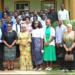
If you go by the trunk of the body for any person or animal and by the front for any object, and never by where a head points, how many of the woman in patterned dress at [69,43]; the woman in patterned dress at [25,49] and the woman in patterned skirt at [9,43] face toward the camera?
3

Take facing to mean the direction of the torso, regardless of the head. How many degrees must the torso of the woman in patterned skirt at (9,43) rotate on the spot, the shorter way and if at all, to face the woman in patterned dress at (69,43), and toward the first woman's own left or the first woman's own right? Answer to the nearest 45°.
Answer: approximately 45° to the first woman's own left

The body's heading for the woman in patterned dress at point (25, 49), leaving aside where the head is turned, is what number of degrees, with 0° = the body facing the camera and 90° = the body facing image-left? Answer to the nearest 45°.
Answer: approximately 0°

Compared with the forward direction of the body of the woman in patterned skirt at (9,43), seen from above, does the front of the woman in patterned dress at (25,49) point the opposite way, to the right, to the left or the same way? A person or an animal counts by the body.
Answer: the same way

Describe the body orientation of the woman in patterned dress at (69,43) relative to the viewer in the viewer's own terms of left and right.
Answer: facing the viewer

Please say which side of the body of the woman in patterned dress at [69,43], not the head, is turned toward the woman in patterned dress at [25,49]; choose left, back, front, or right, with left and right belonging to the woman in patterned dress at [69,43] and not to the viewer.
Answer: right

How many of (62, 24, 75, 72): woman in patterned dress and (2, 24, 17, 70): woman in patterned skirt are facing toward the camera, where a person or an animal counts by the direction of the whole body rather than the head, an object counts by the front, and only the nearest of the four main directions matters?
2

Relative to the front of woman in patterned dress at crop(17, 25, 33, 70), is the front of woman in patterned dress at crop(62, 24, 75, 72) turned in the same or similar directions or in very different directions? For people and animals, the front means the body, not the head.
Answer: same or similar directions

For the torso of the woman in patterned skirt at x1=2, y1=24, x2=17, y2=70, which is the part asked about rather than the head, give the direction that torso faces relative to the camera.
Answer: toward the camera

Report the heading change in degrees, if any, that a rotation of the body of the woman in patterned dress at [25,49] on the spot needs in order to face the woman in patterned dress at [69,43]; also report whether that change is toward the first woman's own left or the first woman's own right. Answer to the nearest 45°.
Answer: approximately 45° to the first woman's own left

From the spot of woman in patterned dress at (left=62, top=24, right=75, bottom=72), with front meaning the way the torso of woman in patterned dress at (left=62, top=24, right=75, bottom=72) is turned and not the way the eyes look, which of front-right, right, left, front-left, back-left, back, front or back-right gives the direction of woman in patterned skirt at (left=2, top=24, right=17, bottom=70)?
right

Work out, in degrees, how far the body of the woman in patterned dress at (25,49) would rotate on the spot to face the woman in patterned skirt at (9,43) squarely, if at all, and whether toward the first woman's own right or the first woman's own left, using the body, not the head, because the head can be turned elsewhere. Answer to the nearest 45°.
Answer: approximately 90° to the first woman's own right

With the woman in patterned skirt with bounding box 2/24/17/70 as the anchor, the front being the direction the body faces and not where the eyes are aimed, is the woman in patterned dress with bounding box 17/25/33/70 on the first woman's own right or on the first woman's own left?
on the first woman's own left

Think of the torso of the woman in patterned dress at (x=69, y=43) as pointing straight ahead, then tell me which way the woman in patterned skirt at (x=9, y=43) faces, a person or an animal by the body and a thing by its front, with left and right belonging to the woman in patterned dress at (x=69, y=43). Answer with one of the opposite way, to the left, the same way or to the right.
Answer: the same way
